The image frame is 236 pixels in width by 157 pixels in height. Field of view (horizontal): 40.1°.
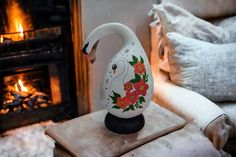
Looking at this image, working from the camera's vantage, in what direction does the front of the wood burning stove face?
facing the viewer and to the right of the viewer

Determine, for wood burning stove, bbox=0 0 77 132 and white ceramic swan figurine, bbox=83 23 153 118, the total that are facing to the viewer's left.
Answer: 1

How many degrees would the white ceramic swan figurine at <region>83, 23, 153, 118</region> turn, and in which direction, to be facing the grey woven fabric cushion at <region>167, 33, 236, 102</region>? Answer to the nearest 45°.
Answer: approximately 135° to its right

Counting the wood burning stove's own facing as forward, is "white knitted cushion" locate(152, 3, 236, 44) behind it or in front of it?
in front

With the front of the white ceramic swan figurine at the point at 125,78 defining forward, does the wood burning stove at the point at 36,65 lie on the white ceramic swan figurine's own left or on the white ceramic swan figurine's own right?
on the white ceramic swan figurine's own right

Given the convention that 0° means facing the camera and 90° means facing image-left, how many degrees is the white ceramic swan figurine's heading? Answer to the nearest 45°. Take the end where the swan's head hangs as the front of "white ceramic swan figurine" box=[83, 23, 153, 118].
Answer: approximately 90°

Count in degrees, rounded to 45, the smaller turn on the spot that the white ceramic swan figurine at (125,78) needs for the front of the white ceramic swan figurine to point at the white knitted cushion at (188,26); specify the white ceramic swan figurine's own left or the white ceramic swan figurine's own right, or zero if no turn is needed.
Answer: approximately 135° to the white ceramic swan figurine's own right
